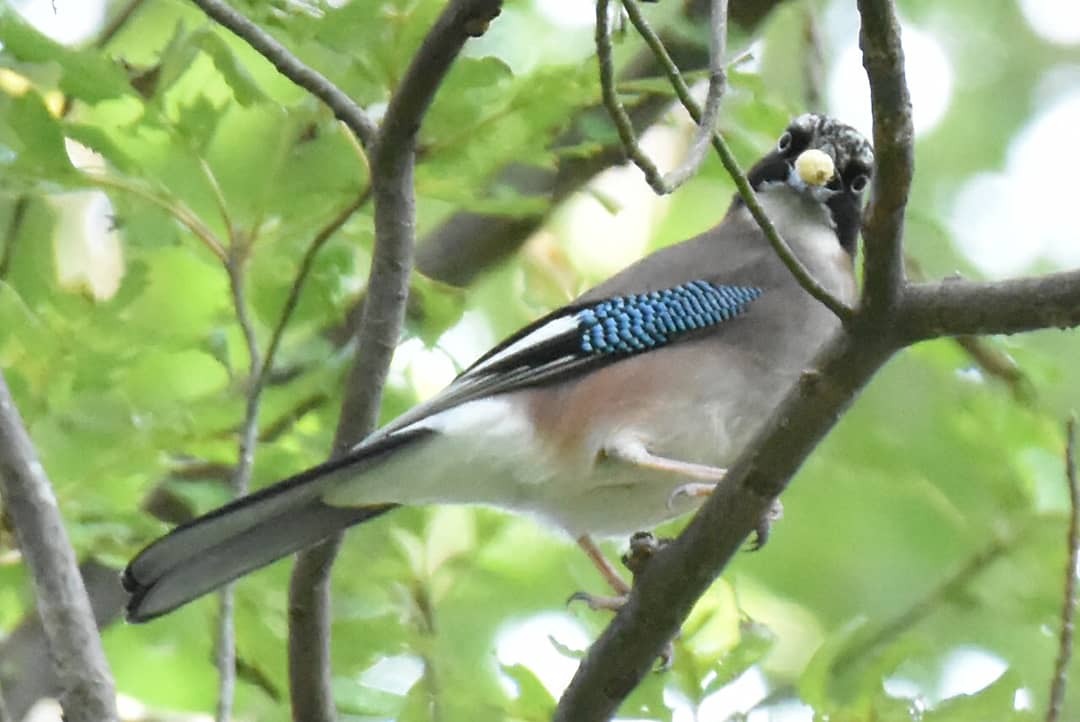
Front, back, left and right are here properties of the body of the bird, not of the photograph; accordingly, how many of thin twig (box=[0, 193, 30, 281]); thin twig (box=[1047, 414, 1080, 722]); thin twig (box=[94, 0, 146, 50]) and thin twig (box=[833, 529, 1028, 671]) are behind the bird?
2

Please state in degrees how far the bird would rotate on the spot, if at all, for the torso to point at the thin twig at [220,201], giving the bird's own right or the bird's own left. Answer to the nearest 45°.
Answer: approximately 135° to the bird's own right

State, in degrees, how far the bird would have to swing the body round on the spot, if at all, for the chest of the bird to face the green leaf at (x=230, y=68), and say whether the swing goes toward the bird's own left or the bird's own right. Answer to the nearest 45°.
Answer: approximately 135° to the bird's own right

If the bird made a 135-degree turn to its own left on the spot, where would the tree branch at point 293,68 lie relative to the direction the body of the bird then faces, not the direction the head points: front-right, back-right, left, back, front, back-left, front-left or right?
left

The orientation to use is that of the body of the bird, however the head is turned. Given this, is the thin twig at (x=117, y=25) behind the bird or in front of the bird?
behind

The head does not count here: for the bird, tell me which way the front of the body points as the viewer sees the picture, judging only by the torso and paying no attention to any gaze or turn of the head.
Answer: to the viewer's right

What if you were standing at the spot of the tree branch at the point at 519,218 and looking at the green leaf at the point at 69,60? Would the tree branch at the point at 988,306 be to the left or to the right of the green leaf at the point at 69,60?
left

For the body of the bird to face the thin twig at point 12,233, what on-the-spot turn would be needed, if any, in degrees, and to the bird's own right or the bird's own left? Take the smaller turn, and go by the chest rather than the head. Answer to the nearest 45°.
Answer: approximately 180°

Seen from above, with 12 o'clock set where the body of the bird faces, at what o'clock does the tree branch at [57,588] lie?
The tree branch is roughly at 5 o'clock from the bird.

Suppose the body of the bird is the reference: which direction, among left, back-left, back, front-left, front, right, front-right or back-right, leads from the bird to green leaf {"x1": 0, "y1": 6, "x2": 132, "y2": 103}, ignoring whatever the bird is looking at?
back-left

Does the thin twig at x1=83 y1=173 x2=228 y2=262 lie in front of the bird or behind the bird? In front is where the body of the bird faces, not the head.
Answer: behind

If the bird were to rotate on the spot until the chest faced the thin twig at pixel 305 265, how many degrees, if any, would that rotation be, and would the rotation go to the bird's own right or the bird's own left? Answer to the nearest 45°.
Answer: approximately 135° to the bird's own right
